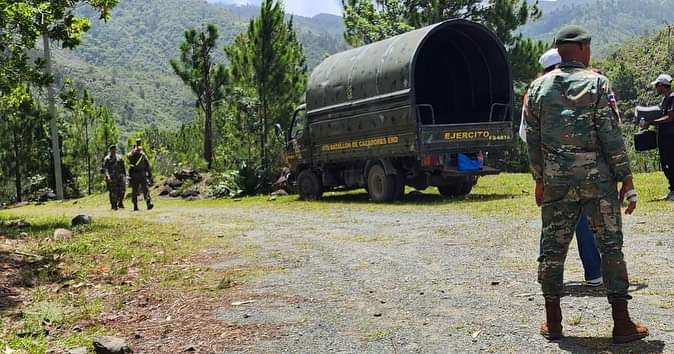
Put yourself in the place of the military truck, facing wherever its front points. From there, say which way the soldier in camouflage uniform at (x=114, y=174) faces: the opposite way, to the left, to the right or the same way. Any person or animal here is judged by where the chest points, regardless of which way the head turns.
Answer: the opposite way

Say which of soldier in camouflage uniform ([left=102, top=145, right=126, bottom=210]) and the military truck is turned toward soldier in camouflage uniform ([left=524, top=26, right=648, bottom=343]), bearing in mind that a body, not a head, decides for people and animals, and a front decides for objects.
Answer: soldier in camouflage uniform ([left=102, top=145, right=126, bottom=210])

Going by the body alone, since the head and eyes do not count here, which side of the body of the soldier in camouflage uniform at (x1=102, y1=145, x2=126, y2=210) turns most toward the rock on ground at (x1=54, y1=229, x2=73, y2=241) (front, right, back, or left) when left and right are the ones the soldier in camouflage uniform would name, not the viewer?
front

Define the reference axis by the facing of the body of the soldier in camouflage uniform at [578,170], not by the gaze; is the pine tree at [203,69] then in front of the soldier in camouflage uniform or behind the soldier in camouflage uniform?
in front

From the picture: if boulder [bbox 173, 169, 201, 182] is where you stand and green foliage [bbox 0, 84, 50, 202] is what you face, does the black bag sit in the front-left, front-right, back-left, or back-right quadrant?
back-left

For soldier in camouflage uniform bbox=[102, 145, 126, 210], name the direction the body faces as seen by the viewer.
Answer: toward the camera

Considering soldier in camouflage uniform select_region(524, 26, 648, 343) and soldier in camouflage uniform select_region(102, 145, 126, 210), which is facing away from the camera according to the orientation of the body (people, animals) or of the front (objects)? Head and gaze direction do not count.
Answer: soldier in camouflage uniform select_region(524, 26, 648, 343)

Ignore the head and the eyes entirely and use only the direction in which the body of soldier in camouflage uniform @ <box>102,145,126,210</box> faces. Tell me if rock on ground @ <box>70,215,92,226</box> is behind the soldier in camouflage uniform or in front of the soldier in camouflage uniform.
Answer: in front

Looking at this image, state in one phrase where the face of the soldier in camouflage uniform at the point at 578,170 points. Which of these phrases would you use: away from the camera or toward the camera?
away from the camera

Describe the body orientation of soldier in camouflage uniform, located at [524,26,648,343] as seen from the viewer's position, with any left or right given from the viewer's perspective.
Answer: facing away from the viewer

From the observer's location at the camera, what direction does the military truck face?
facing away from the viewer and to the left of the viewer

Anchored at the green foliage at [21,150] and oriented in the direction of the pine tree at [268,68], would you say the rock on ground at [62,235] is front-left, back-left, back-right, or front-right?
front-right

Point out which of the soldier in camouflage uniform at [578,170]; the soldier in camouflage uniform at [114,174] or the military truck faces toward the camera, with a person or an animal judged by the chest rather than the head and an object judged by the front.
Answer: the soldier in camouflage uniform at [114,174]

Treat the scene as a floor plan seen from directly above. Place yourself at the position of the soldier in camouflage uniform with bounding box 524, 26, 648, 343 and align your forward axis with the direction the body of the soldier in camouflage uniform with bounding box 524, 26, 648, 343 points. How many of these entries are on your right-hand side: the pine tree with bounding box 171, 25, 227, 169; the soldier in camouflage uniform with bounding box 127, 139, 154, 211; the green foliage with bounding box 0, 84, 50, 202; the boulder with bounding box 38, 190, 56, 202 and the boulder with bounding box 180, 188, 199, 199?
0

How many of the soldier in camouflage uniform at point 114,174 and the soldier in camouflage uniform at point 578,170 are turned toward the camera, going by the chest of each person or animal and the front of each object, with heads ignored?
1

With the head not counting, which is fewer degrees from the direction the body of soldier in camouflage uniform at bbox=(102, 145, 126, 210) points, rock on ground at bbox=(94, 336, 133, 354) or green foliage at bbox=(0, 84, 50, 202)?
the rock on ground

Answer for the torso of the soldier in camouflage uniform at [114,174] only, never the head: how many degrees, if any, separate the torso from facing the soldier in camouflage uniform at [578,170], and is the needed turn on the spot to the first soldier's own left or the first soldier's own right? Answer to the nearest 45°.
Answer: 0° — they already face them

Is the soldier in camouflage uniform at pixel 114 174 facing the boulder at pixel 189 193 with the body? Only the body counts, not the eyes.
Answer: no

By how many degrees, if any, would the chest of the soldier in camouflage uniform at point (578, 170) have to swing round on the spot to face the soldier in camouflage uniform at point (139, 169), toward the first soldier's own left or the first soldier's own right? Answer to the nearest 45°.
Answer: approximately 45° to the first soldier's own left
